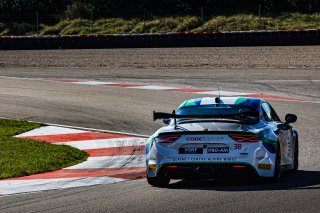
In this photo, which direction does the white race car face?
away from the camera
